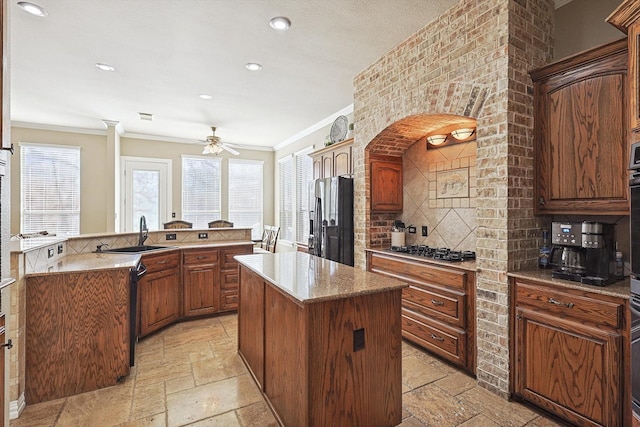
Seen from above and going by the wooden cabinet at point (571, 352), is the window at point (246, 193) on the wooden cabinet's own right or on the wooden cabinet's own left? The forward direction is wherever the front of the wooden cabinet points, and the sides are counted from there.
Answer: on the wooden cabinet's own right

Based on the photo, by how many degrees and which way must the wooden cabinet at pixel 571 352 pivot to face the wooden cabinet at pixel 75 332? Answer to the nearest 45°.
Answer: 0° — it already faces it

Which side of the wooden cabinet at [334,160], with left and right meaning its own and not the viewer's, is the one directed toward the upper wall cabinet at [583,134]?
left

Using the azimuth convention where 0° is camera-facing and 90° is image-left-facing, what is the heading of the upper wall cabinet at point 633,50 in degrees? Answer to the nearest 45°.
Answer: approximately 45°

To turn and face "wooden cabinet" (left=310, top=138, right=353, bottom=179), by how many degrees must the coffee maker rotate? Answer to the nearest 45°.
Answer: approximately 45° to its right

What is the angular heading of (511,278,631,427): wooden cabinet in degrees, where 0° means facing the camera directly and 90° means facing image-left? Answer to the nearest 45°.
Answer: approximately 45°

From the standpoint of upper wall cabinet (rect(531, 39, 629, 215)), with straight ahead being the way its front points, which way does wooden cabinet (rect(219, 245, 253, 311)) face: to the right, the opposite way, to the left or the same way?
to the left

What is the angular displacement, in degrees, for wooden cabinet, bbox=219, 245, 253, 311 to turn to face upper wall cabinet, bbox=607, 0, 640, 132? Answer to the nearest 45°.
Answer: approximately 45° to its left

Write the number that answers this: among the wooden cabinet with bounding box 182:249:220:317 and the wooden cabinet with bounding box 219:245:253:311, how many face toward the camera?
2
